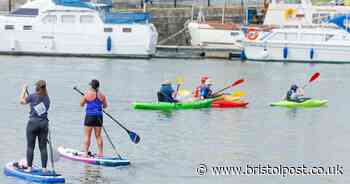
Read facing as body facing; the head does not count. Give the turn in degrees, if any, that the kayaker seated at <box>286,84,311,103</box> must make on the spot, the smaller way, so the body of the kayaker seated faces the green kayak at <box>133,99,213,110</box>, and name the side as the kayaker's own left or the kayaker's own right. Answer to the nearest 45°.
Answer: approximately 135° to the kayaker's own right

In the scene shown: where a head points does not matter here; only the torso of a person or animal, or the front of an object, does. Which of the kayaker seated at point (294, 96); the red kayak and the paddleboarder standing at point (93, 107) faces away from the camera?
the paddleboarder standing

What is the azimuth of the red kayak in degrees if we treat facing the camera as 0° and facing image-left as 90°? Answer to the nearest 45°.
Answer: approximately 270°

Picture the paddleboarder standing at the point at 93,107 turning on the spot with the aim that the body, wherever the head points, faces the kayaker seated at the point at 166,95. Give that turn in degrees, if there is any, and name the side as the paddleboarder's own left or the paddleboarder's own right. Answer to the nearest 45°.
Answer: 0° — they already face them

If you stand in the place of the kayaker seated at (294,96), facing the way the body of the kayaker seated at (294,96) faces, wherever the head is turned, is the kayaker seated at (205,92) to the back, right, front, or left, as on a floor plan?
back

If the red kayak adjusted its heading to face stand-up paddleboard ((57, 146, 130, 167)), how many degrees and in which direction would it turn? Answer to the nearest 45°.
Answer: approximately 90° to its right

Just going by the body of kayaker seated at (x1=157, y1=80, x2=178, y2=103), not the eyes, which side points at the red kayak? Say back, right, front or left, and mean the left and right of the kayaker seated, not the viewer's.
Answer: front

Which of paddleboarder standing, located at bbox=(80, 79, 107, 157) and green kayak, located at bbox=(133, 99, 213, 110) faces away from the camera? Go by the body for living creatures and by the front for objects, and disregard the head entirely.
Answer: the paddleboarder standing

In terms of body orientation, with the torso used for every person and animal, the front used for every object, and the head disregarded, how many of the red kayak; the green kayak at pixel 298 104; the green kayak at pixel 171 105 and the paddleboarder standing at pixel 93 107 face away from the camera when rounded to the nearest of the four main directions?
1

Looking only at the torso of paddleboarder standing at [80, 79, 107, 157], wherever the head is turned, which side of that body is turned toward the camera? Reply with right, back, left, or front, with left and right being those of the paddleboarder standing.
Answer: back

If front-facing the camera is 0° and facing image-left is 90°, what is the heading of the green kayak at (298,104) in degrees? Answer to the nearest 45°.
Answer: approximately 270°
